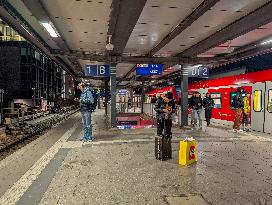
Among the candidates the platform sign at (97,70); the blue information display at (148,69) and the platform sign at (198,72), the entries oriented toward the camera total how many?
3

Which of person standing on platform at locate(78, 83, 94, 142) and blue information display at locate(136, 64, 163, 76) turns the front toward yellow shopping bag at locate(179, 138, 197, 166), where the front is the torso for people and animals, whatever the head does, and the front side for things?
the blue information display

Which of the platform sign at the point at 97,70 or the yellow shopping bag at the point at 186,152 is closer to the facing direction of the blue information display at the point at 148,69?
the yellow shopping bag

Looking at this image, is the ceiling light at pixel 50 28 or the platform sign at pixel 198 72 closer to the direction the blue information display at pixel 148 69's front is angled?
the ceiling light

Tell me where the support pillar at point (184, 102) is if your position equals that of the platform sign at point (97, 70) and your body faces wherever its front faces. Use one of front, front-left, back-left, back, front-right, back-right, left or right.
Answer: left

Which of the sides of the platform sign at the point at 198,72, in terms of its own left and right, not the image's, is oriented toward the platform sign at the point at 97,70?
right

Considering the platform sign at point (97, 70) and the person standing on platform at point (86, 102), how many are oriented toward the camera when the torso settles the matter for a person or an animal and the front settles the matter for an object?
1

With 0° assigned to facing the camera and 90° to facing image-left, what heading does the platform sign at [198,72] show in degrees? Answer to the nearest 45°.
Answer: approximately 0°

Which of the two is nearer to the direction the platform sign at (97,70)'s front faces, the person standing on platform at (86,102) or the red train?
the person standing on platform

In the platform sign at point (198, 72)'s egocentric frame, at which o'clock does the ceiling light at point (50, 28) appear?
The ceiling light is roughly at 1 o'clock from the platform sign.

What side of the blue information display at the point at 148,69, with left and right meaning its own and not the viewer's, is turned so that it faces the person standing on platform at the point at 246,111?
left

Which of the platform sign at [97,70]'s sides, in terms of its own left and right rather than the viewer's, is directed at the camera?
front
